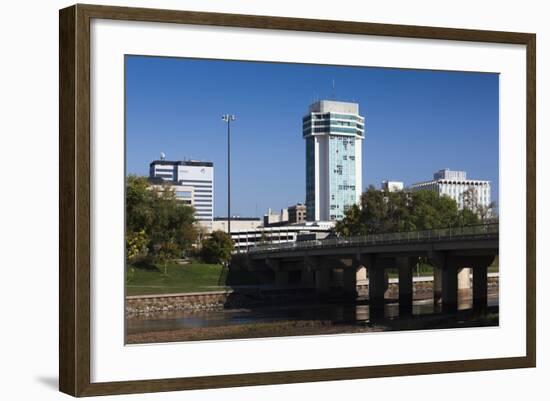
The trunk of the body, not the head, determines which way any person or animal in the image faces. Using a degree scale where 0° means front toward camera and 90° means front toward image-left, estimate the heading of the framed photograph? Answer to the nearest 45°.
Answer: approximately 315°
